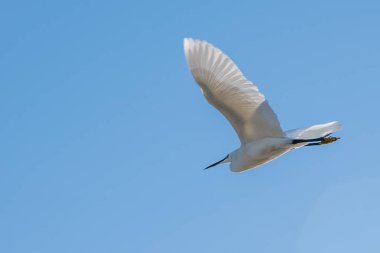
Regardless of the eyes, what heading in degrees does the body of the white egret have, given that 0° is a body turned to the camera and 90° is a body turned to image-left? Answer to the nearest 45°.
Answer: approximately 90°
